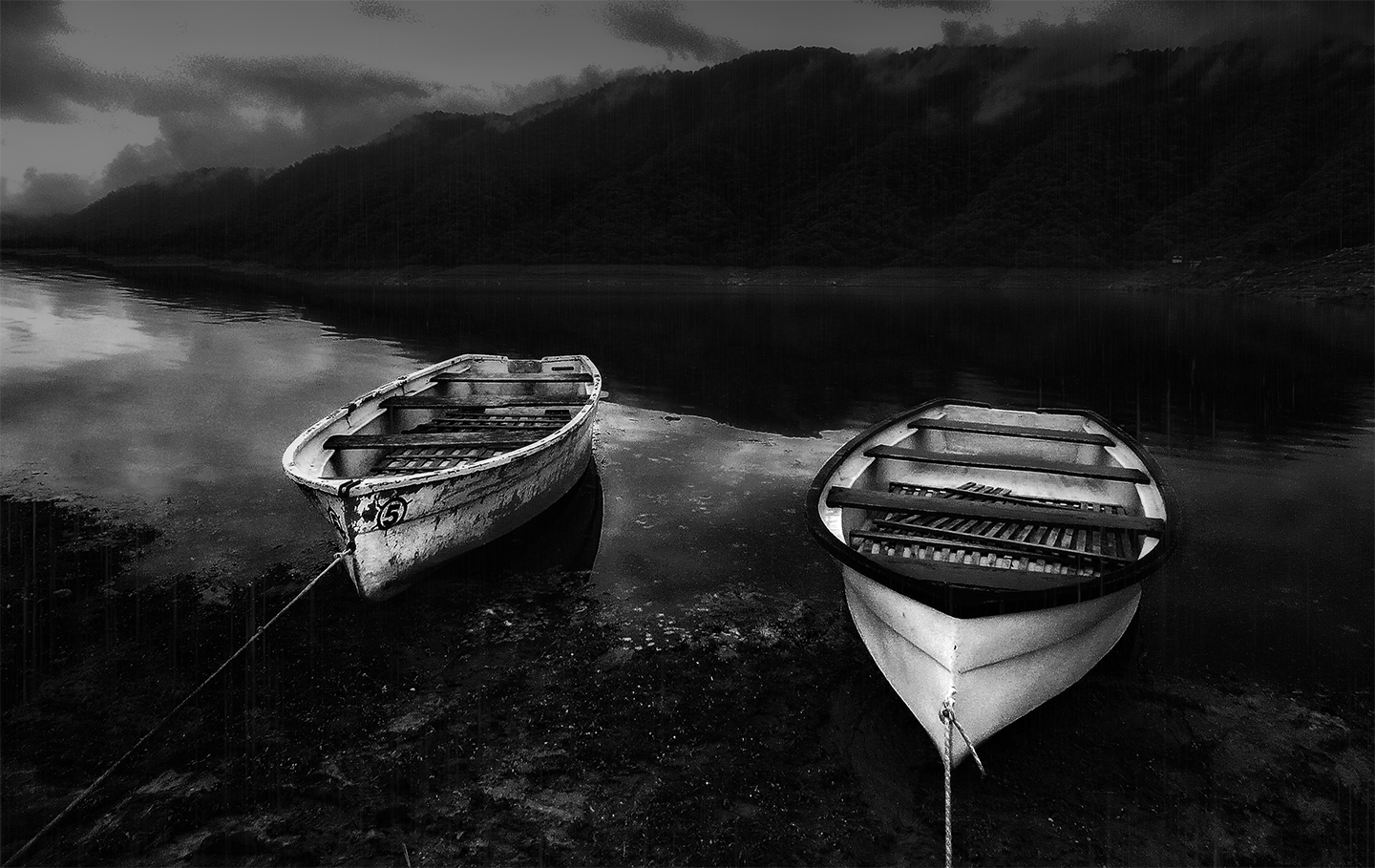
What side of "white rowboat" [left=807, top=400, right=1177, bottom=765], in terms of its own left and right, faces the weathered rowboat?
right

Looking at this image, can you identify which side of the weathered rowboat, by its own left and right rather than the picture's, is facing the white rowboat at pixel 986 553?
left

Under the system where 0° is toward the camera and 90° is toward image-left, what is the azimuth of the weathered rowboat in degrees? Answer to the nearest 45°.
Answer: approximately 45°

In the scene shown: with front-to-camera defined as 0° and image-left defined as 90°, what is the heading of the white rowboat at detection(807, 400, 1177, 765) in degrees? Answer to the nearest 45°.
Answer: approximately 0°
